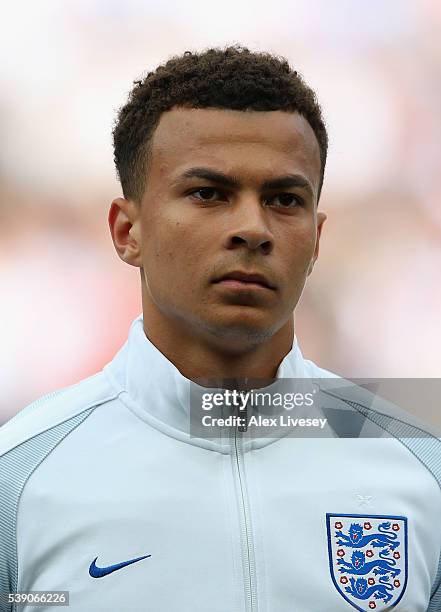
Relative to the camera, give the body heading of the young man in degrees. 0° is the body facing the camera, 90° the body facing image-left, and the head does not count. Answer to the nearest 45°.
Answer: approximately 0°
